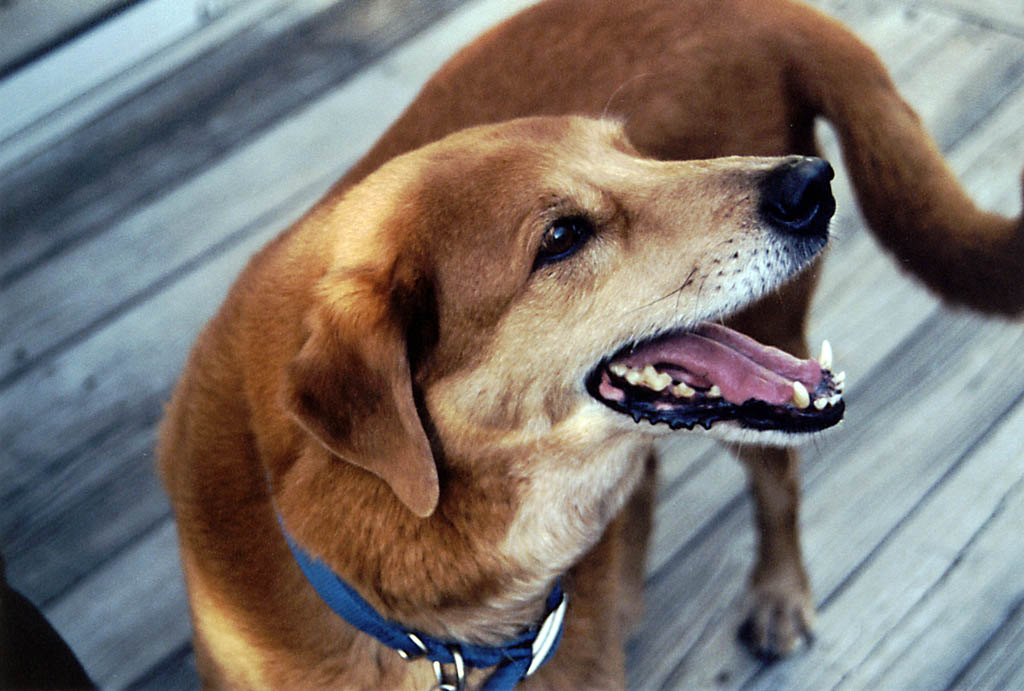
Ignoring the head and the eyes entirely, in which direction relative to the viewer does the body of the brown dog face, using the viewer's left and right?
facing the viewer and to the left of the viewer
